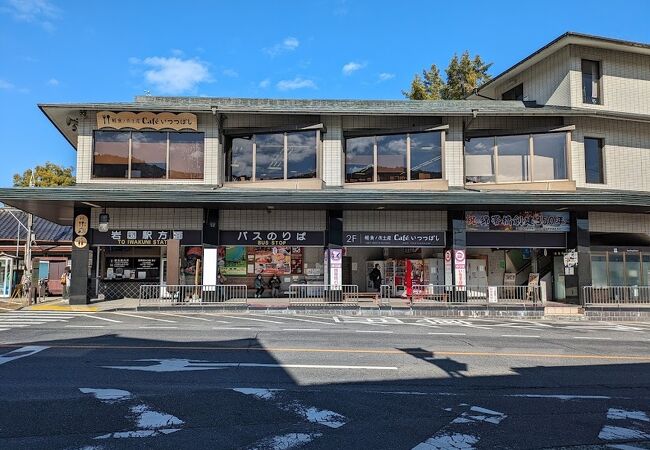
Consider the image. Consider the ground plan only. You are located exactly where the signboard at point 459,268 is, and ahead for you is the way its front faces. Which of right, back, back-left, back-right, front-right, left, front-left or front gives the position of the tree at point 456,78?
back

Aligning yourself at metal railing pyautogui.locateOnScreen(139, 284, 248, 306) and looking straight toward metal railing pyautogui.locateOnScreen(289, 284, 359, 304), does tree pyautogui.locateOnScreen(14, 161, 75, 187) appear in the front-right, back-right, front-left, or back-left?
back-left

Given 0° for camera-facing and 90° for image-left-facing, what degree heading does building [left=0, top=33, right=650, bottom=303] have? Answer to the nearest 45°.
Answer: approximately 0°

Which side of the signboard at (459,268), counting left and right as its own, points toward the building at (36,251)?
right

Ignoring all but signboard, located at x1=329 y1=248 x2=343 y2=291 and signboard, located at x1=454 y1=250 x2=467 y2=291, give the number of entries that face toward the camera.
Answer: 2

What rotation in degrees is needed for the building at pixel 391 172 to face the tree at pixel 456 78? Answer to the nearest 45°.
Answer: approximately 180°
